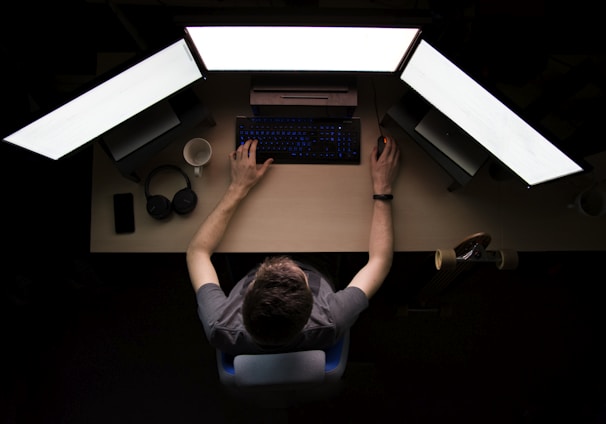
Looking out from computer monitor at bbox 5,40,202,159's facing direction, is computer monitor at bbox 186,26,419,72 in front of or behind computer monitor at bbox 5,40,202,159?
in front

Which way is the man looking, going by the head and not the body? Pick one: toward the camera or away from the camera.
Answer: away from the camera

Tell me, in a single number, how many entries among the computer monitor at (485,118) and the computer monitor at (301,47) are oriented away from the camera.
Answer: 0

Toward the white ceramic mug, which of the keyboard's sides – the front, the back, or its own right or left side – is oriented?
right

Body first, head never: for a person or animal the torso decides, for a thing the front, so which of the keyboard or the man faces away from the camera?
the man

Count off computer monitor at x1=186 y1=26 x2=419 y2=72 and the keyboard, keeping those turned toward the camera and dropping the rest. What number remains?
2

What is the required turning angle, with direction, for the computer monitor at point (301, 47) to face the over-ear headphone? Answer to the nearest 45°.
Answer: approximately 90° to its right

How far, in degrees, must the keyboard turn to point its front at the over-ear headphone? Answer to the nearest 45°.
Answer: approximately 90° to its right
